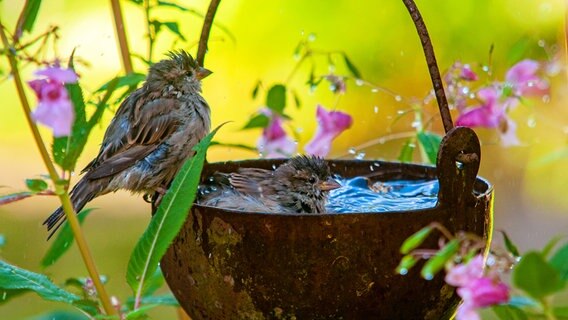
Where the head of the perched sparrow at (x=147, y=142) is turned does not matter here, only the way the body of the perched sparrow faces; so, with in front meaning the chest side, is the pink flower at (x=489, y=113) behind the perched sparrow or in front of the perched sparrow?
in front

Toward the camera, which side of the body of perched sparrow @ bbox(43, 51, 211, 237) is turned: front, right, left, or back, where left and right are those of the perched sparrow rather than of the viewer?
right

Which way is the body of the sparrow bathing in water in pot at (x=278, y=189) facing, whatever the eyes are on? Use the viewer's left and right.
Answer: facing to the right of the viewer

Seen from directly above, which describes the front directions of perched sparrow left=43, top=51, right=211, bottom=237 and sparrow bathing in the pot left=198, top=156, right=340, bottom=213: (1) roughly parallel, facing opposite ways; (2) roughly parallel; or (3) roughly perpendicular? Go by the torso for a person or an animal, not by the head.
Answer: roughly parallel

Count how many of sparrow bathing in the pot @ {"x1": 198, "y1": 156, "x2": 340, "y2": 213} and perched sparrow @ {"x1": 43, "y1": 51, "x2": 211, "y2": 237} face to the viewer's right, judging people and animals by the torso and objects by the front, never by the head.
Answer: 2

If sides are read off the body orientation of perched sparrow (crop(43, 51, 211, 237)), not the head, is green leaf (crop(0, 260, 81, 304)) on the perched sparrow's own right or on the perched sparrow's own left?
on the perched sparrow's own right

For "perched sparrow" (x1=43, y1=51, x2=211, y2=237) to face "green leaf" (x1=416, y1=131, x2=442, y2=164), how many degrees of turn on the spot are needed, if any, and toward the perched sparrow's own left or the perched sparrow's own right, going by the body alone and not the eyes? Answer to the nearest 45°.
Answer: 0° — it already faces it

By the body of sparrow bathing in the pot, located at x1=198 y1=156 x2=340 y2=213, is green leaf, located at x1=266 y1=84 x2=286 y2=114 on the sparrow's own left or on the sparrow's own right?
on the sparrow's own left
